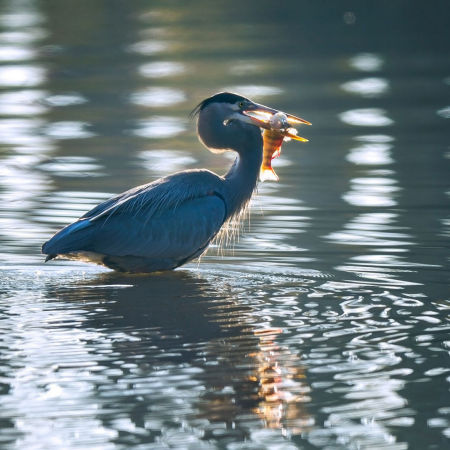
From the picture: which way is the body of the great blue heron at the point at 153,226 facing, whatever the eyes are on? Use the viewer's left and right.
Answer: facing to the right of the viewer
